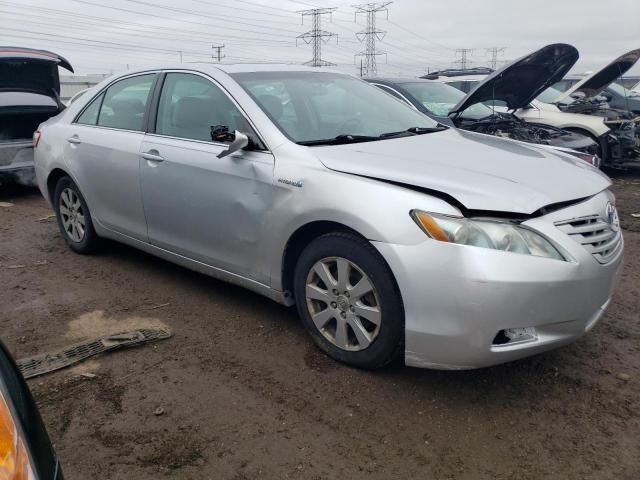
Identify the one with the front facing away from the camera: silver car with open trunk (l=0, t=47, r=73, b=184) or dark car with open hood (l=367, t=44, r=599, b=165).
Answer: silver car with open trunk (l=0, t=47, r=73, b=184)

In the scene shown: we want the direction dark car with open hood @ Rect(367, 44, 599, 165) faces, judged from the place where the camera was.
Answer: facing the viewer and to the right of the viewer

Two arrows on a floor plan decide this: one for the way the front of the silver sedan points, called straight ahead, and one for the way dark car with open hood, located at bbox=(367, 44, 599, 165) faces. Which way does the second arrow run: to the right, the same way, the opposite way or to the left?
the same way

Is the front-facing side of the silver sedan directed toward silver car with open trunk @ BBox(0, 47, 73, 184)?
no

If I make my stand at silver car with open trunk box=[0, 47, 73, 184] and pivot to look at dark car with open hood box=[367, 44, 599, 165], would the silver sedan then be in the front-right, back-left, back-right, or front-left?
front-right

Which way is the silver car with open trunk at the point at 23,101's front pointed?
away from the camera

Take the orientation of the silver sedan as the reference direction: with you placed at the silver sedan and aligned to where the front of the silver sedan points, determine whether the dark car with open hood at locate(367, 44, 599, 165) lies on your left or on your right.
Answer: on your left

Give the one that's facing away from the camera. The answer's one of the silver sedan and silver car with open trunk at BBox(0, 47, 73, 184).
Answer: the silver car with open trunk

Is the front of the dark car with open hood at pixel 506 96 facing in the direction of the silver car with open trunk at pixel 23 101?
no

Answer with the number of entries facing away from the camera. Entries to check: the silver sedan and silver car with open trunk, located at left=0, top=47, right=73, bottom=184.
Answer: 1

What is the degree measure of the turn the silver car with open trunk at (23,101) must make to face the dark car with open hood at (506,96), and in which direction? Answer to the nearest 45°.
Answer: approximately 90° to its right

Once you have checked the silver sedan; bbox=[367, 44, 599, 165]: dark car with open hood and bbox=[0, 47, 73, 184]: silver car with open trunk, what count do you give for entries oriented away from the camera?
1
